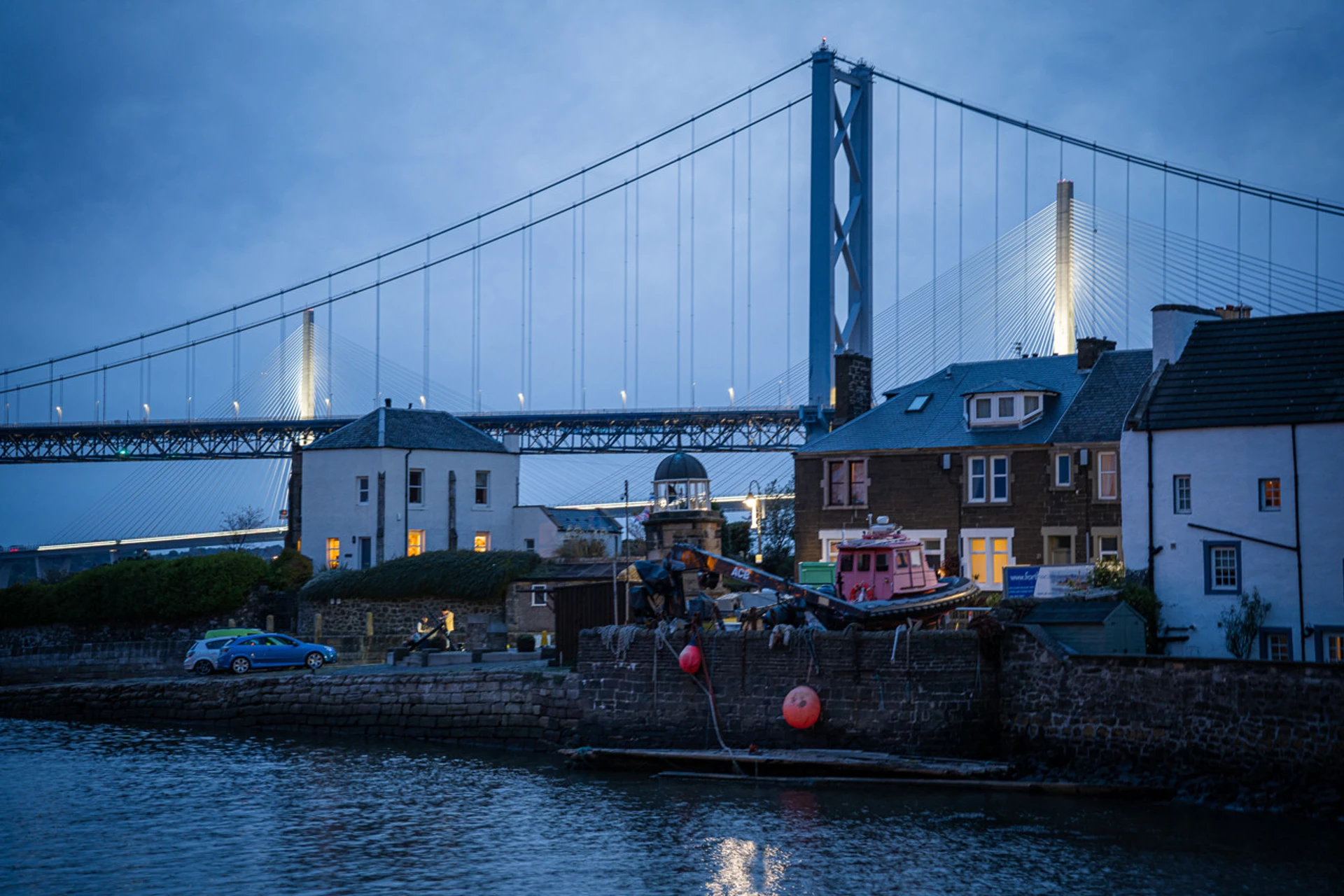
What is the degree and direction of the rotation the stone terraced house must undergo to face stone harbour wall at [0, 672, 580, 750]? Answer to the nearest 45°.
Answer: approximately 45° to its right

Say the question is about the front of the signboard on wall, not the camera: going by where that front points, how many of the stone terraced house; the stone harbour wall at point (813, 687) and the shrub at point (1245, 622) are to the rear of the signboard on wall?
1

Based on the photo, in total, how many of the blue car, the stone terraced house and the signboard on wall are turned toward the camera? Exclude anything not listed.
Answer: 2

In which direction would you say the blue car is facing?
to the viewer's right

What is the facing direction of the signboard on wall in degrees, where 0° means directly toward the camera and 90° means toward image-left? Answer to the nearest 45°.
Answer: approximately 0°

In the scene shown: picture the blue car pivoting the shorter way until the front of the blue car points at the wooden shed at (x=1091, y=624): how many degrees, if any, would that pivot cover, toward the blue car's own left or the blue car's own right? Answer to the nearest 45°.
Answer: approximately 45° to the blue car's own right

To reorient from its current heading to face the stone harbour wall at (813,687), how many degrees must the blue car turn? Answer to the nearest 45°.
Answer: approximately 45° to its right

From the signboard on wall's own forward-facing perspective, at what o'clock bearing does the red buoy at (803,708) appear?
The red buoy is roughly at 1 o'clock from the signboard on wall.

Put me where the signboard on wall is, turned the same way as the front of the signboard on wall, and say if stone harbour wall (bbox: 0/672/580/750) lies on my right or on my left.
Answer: on my right
